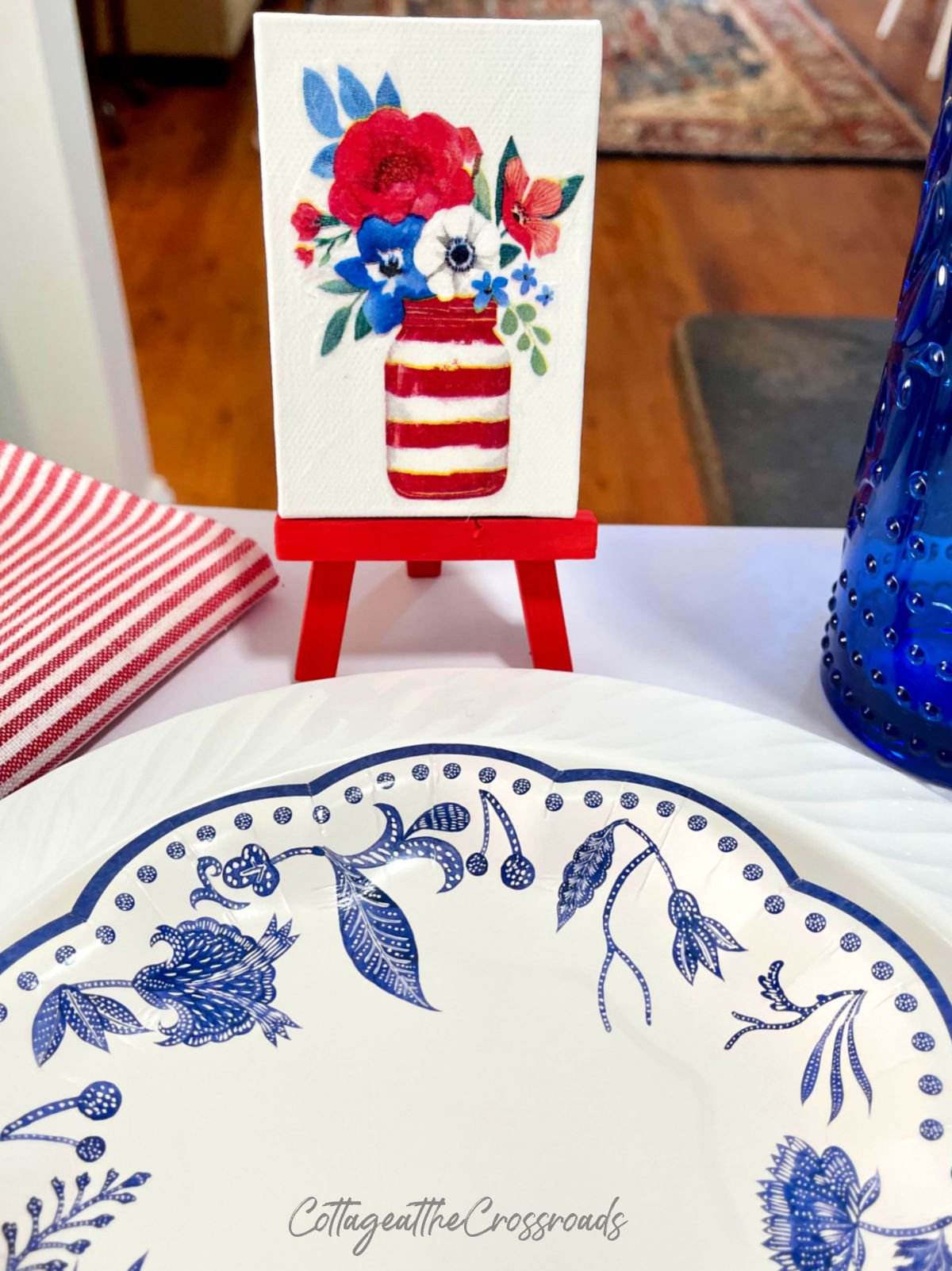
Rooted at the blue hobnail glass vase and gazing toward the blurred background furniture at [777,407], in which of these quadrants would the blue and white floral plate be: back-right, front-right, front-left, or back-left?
back-left

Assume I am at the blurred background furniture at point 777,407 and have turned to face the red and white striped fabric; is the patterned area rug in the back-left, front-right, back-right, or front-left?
back-right

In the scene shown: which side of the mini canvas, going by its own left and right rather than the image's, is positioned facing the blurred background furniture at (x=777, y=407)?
back

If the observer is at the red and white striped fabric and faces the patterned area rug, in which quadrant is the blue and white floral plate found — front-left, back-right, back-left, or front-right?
back-right

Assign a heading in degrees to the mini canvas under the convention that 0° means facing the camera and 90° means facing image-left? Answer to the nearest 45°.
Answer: approximately 0°

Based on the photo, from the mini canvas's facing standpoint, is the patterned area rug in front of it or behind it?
behind
